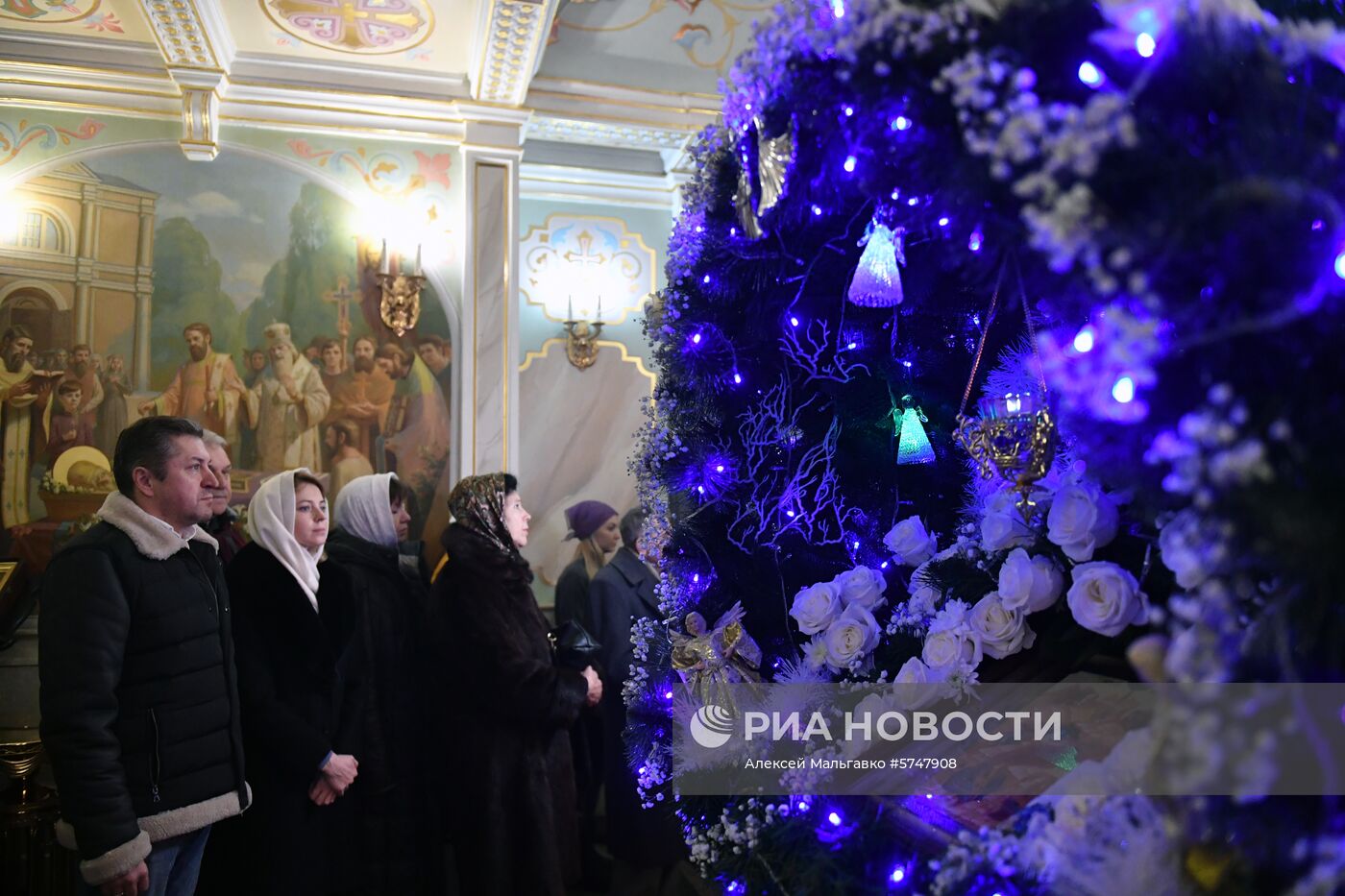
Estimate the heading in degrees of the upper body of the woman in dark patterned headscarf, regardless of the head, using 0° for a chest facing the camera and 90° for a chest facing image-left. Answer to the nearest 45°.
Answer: approximately 270°

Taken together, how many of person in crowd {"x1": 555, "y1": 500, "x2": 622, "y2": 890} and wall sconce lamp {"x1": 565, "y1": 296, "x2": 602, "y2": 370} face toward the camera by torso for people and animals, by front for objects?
1

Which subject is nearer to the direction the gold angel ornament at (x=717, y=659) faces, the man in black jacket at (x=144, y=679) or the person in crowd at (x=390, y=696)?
the man in black jacket

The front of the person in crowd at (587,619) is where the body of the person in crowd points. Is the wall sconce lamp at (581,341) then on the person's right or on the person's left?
on the person's left

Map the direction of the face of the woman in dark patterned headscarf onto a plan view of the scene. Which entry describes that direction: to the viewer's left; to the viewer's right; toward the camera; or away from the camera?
to the viewer's right

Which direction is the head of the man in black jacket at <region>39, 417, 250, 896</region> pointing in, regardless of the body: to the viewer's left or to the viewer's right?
to the viewer's right

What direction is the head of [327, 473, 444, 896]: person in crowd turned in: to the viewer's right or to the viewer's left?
to the viewer's right

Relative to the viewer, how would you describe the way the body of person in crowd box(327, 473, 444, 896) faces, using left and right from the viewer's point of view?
facing to the right of the viewer

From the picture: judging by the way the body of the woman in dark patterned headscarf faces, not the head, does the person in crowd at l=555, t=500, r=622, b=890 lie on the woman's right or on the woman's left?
on the woman's left
